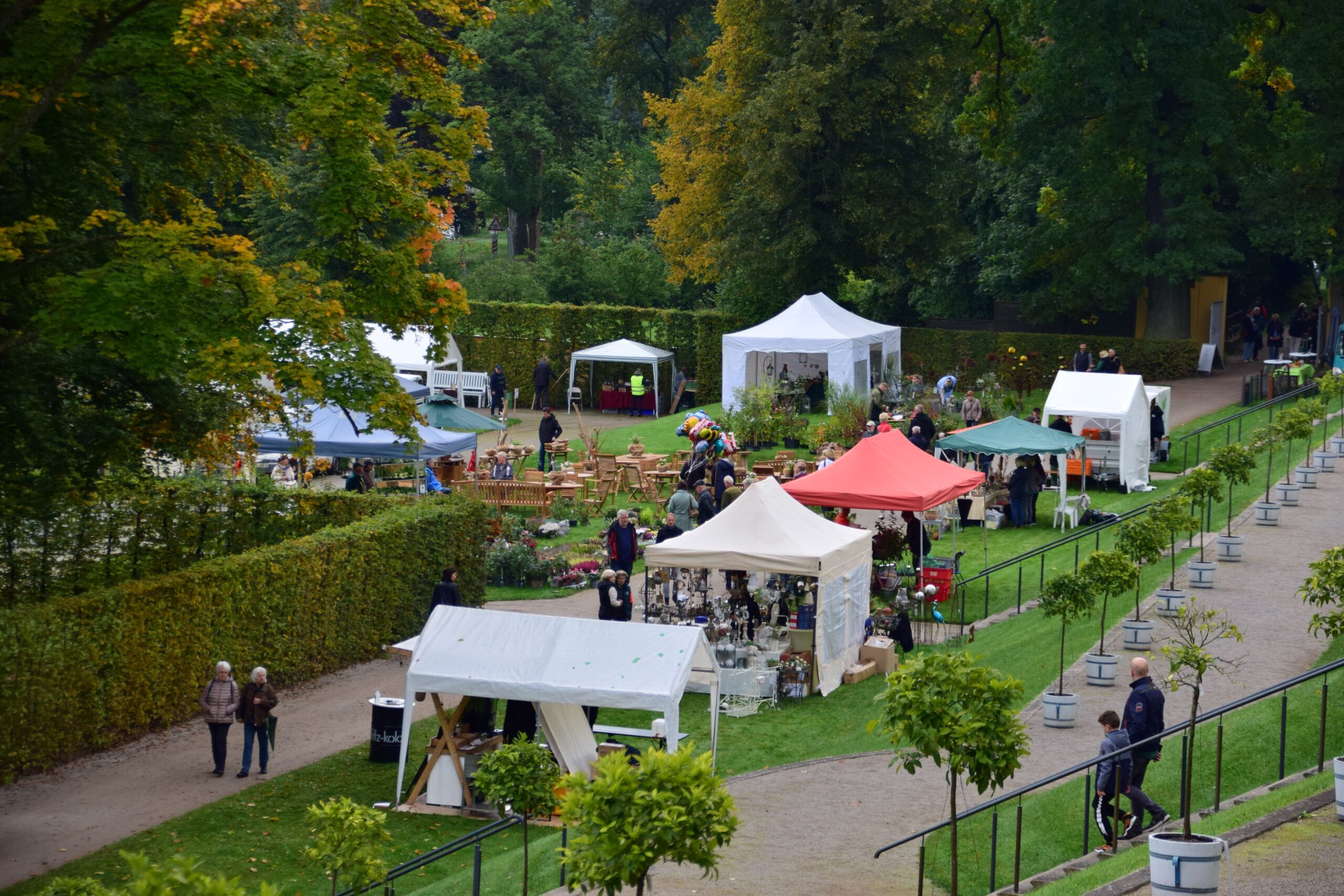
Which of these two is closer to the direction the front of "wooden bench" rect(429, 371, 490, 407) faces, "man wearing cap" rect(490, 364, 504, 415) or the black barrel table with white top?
the black barrel table with white top

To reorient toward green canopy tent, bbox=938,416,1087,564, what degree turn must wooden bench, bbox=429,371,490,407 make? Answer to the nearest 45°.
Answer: approximately 45° to its left

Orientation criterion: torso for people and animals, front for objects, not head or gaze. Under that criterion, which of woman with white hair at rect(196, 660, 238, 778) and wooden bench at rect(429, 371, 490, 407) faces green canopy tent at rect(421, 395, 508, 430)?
the wooden bench

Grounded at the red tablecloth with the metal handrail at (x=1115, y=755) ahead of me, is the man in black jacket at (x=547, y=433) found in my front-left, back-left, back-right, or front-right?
front-right

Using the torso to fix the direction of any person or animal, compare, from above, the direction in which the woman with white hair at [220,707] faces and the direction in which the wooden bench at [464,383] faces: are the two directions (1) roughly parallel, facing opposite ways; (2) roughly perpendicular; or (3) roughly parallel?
roughly parallel

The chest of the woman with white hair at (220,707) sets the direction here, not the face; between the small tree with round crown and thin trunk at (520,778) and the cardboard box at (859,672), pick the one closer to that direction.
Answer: the small tree with round crown and thin trunk

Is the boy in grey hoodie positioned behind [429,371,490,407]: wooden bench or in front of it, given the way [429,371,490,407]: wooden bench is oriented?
in front

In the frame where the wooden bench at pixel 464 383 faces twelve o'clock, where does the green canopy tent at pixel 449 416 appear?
The green canopy tent is roughly at 12 o'clock from the wooden bench.

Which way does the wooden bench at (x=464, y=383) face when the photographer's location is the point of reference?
facing the viewer

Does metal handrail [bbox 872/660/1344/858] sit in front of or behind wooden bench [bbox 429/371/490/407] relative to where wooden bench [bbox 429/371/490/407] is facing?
in front

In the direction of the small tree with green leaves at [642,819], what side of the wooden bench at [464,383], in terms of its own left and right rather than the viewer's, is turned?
front

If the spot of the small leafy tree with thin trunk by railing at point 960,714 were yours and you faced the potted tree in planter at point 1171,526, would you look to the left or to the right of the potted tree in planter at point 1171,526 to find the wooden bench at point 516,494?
left

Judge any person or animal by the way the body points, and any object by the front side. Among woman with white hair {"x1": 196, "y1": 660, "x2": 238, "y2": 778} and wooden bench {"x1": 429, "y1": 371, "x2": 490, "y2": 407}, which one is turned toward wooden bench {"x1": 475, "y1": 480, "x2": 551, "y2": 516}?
wooden bench {"x1": 429, "y1": 371, "x2": 490, "y2": 407}

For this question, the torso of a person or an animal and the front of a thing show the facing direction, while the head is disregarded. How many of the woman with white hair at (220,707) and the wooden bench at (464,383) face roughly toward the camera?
2

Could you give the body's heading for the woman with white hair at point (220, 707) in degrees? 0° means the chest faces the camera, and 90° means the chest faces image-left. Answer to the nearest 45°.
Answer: approximately 0°

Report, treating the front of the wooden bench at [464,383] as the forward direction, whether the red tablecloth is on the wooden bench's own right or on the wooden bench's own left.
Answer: on the wooden bench's own left

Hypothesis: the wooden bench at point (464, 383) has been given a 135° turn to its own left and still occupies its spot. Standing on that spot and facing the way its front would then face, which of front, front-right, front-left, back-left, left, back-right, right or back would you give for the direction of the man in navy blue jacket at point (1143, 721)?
back-right

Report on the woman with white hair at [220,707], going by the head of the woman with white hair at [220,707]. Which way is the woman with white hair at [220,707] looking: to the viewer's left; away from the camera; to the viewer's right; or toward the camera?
toward the camera
